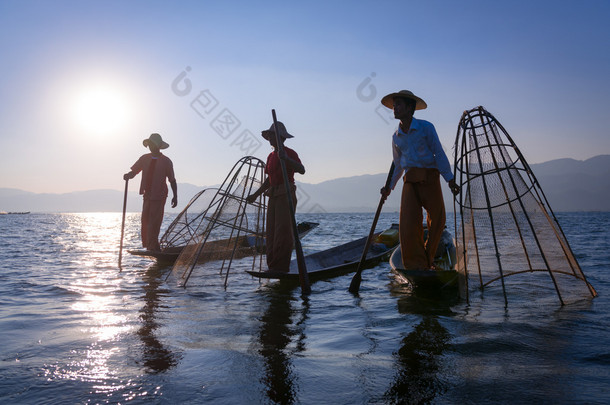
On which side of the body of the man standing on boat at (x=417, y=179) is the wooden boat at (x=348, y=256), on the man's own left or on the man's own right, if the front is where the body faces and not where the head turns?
on the man's own right

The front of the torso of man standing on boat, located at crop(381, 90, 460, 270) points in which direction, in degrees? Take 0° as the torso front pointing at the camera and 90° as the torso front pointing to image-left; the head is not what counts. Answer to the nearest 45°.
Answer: approximately 45°
